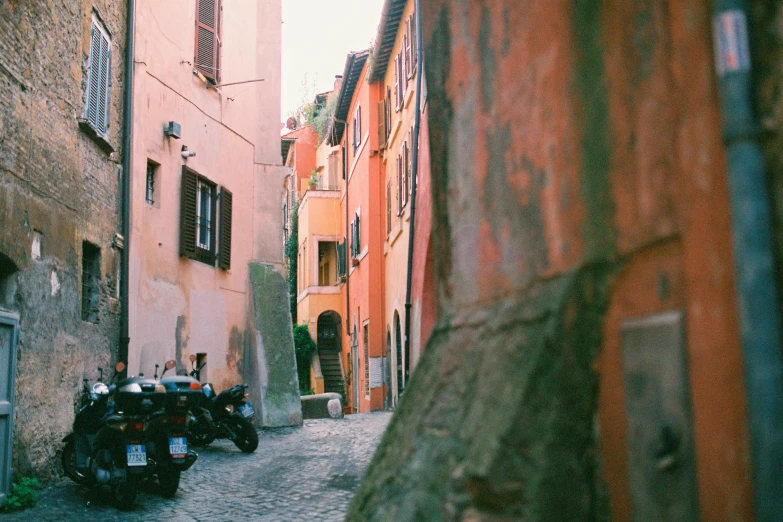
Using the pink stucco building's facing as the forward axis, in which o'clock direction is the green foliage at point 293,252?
The green foliage is roughly at 8 o'clock from the pink stucco building.

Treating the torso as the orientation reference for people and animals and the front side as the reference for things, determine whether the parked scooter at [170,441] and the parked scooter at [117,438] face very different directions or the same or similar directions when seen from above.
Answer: same or similar directions

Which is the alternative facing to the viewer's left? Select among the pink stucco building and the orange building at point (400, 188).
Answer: the orange building

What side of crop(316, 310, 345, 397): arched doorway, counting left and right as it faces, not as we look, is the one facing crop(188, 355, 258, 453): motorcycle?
front

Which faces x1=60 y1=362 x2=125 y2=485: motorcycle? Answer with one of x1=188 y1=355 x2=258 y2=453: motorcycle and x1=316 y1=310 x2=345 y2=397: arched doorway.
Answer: the arched doorway

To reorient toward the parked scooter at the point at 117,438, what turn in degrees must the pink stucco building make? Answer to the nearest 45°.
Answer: approximately 45° to its right

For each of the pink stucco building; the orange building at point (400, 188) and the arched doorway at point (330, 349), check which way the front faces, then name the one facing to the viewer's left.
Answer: the orange building

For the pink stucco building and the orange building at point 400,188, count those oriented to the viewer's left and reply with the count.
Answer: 1

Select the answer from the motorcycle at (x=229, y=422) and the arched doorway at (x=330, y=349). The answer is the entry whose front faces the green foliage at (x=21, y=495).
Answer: the arched doorway

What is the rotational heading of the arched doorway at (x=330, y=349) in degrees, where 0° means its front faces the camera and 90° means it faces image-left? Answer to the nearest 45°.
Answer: approximately 0°

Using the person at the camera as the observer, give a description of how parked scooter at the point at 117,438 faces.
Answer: facing away from the viewer and to the left of the viewer

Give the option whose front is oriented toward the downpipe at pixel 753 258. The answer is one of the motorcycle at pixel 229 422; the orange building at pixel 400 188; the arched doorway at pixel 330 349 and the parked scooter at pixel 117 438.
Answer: the arched doorway

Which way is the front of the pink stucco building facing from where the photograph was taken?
facing the viewer and to the right of the viewer

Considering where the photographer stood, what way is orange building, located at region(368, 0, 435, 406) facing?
facing to the left of the viewer

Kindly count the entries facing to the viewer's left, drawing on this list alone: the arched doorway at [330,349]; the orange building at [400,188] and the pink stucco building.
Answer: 1
